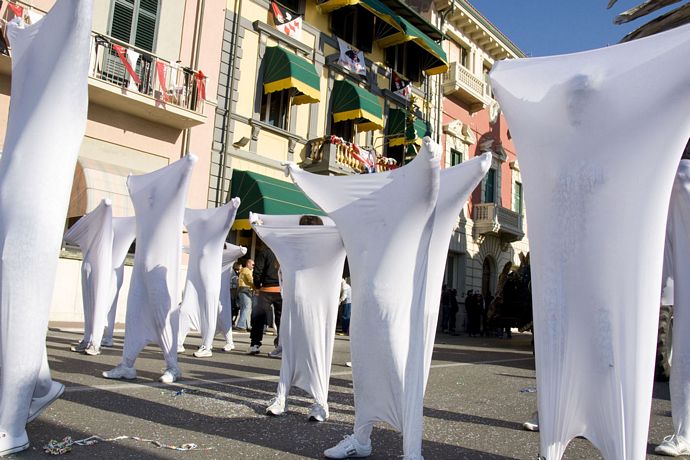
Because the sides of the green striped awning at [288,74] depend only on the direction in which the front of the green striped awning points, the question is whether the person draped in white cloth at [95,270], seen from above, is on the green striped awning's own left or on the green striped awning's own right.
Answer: on the green striped awning's own right

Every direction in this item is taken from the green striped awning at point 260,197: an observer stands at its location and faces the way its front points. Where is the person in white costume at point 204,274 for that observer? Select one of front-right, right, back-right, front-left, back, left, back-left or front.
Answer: front-right

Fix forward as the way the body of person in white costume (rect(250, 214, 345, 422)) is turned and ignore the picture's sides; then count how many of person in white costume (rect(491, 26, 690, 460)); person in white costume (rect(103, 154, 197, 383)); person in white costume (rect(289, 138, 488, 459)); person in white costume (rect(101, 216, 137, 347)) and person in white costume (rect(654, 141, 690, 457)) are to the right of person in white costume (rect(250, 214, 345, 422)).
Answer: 2

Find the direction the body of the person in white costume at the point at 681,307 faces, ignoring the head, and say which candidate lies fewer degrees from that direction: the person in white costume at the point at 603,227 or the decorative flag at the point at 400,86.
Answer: the person in white costume

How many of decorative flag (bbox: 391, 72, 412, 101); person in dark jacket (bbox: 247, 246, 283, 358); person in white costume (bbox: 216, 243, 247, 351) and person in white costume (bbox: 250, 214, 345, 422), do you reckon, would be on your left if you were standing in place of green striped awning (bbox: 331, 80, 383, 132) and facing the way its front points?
1

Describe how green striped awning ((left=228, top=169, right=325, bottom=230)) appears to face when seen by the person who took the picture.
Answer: facing the viewer and to the right of the viewer

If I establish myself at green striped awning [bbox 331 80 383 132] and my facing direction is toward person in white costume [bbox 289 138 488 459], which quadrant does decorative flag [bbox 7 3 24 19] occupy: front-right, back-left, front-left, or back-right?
front-right

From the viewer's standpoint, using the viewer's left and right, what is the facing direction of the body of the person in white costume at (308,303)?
facing the viewer and to the left of the viewer

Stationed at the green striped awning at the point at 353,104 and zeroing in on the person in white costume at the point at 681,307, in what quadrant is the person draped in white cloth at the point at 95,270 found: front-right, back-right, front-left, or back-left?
front-right

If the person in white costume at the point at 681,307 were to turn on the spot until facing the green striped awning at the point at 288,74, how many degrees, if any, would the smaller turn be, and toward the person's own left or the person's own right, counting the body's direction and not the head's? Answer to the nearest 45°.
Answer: approximately 90° to the person's own right

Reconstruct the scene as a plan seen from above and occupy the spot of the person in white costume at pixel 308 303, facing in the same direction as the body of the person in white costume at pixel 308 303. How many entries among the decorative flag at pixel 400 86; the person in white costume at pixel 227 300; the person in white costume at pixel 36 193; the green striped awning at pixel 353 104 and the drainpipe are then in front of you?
1
